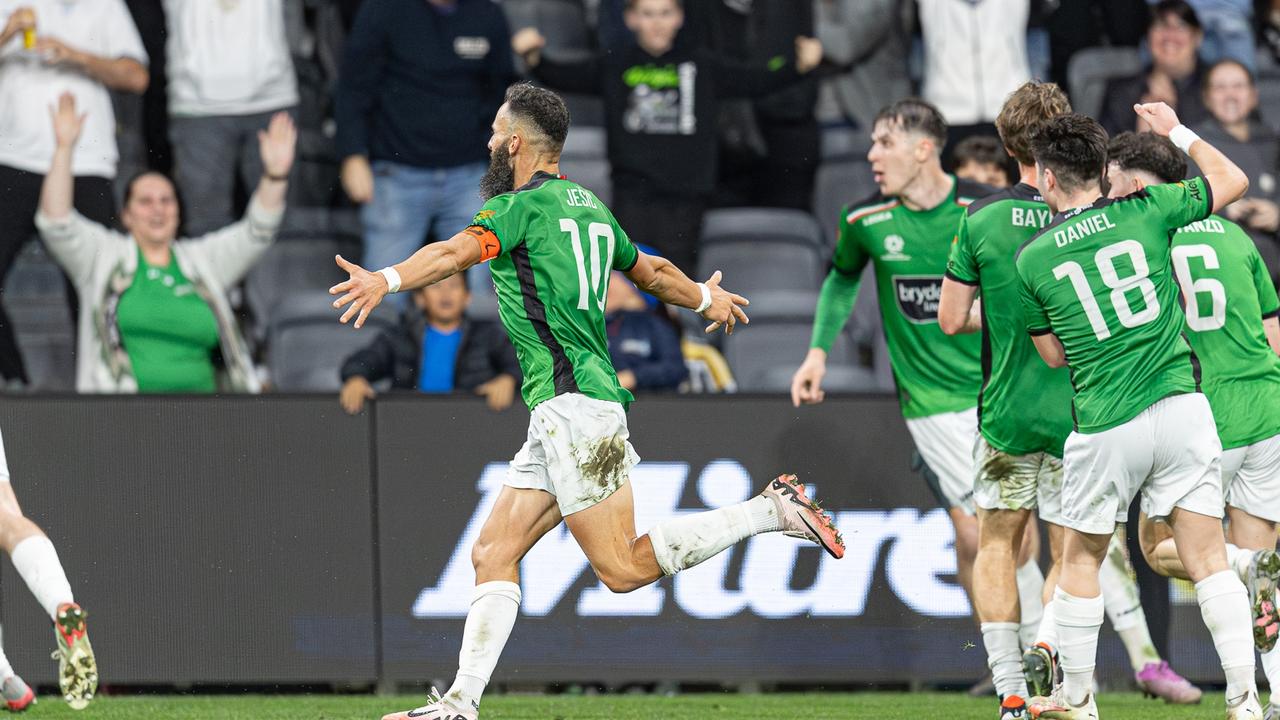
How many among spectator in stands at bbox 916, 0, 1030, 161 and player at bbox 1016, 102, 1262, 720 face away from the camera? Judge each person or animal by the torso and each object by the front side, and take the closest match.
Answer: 1

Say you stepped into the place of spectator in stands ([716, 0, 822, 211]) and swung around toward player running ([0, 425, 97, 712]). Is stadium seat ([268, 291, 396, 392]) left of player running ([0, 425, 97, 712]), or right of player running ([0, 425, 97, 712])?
right

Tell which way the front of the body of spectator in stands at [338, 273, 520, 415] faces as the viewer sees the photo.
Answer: toward the camera

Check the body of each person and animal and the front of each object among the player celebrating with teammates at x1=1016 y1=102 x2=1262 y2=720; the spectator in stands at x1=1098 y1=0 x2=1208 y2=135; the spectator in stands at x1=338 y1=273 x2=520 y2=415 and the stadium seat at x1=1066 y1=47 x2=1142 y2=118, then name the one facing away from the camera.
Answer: the player celebrating with teammates

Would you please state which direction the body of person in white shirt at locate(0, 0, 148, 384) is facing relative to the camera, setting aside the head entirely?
toward the camera

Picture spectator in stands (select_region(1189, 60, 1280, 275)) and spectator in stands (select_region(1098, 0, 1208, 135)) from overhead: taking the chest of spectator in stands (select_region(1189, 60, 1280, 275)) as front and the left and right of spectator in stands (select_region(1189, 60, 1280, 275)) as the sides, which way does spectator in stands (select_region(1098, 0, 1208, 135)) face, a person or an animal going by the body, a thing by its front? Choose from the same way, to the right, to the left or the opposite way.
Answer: the same way

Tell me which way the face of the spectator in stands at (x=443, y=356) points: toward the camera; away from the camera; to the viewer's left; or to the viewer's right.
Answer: toward the camera

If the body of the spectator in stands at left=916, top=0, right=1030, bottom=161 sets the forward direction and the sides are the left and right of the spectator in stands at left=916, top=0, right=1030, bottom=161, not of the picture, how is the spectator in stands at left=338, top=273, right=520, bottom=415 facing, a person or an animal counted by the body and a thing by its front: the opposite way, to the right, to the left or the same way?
the same way

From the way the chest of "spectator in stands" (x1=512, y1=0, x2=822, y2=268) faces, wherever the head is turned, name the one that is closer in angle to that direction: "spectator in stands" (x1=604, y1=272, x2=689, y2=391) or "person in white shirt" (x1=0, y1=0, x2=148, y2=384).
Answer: the spectator in stands

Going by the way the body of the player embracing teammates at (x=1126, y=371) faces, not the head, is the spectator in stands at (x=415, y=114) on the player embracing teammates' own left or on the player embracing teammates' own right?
on the player embracing teammates' own left

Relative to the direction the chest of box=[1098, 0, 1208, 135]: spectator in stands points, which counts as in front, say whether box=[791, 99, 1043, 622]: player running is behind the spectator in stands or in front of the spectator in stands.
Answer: in front

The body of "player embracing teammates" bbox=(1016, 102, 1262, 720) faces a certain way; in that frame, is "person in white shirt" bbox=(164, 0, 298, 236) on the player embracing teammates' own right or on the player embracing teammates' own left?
on the player embracing teammates' own left

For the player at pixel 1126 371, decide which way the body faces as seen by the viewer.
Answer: away from the camera

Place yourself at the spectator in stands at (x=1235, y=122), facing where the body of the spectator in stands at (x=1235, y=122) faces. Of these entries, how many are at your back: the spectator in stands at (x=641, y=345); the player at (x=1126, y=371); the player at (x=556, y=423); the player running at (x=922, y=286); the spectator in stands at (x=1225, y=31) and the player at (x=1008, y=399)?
1

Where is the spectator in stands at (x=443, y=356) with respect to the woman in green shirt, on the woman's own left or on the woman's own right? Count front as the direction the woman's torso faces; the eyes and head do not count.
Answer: on the woman's own left

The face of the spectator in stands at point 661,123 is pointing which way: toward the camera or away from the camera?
toward the camera
